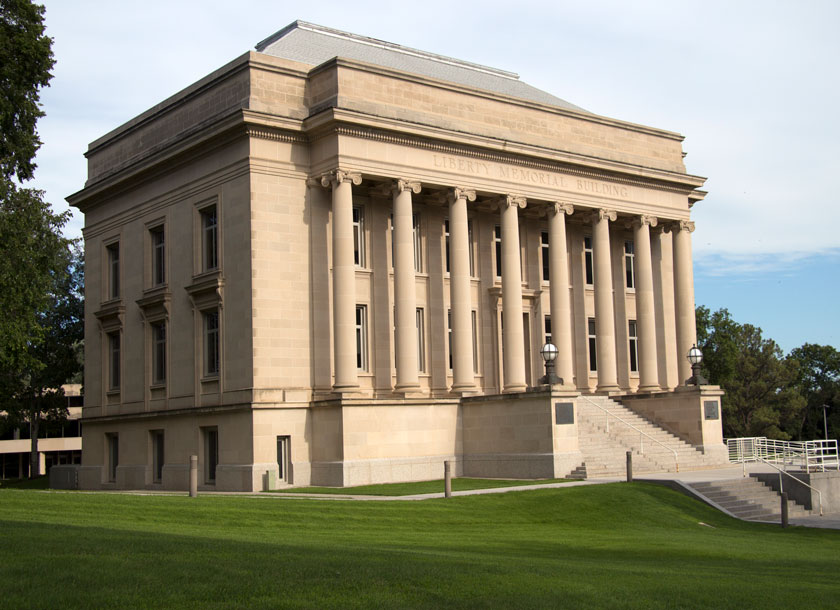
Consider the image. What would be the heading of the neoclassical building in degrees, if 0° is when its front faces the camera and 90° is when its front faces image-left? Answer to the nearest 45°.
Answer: approximately 315°

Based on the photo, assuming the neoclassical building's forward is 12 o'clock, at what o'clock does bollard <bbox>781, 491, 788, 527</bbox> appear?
The bollard is roughly at 12 o'clock from the neoclassical building.

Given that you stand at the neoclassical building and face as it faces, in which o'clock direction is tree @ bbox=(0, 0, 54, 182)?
The tree is roughly at 3 o'clock from the neoclassical building.

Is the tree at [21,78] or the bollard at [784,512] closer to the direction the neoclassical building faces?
the bollard

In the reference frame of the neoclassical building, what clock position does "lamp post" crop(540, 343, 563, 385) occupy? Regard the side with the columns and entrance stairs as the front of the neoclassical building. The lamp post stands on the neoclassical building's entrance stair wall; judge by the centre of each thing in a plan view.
The lamp post is roughly at 12 o'clock from the neoclassical building.
